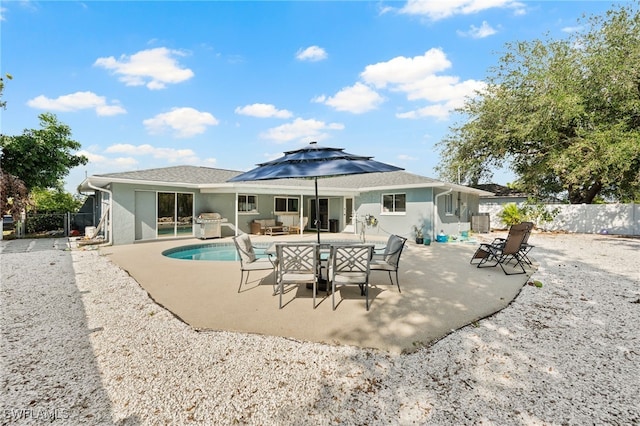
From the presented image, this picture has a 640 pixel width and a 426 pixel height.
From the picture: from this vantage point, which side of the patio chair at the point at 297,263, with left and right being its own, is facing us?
back

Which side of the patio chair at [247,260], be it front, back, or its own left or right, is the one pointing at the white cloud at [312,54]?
left

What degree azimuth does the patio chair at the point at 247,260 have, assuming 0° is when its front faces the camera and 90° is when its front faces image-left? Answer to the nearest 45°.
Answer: approximately 270°

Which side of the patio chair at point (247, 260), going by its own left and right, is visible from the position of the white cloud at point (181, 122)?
left

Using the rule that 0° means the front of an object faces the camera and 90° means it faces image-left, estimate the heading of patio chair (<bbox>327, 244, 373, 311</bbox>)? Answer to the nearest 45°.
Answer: approximately 180°

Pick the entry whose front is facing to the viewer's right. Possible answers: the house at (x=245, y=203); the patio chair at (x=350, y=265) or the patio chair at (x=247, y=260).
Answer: the patio chair at (x=247, y=260)

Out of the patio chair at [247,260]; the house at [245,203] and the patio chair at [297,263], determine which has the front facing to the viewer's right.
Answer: the patio chair at [247,260]

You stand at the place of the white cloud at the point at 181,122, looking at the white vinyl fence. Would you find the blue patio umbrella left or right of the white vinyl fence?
right
